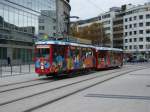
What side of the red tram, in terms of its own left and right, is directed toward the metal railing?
front

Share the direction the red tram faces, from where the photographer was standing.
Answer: facing the viewer and to the left of the viewer
